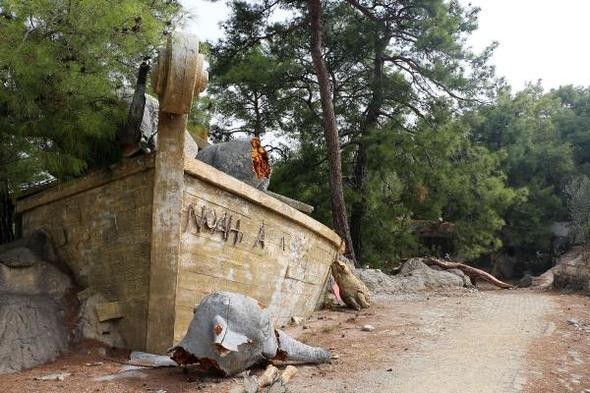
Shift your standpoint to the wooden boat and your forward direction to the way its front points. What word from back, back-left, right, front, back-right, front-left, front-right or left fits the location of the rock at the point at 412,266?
back-left

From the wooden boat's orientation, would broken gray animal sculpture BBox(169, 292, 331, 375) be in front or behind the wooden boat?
in front

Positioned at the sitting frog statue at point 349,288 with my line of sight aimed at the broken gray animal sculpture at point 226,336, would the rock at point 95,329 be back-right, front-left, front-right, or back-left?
front-right

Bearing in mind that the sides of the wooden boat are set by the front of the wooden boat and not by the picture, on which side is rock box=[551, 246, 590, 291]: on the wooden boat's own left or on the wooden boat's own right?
on the wooden boat's own left

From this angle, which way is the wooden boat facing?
toward the camera
